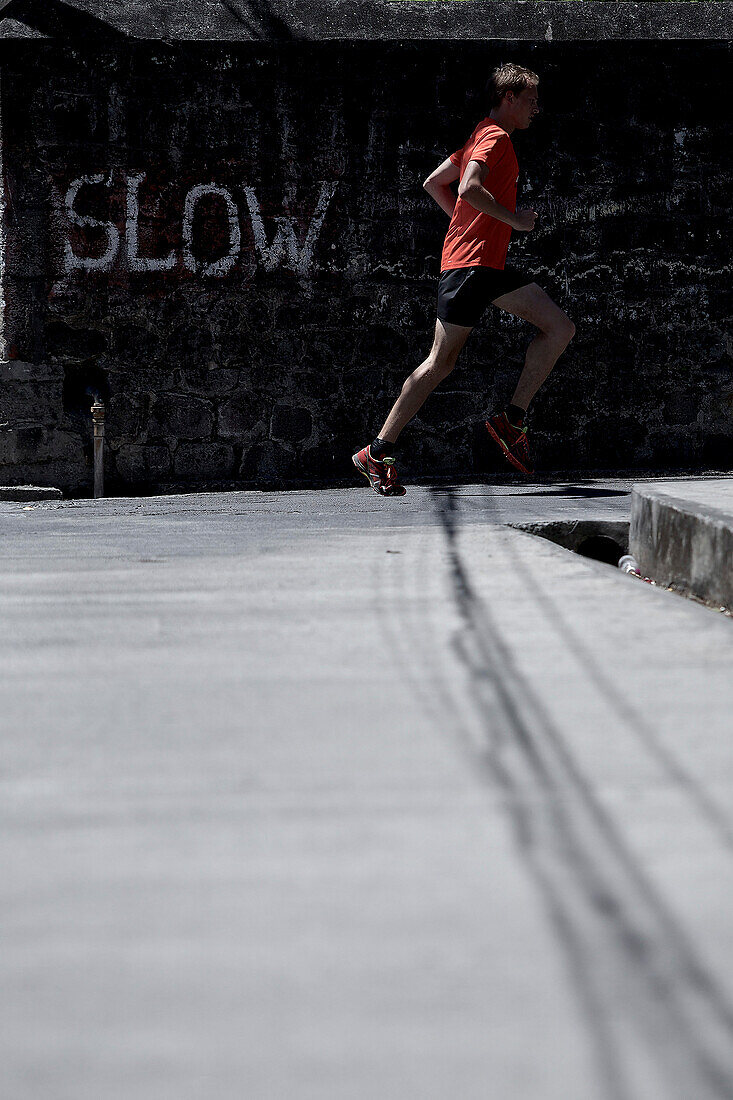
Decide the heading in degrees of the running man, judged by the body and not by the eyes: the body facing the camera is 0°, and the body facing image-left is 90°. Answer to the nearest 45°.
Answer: approximately 270°

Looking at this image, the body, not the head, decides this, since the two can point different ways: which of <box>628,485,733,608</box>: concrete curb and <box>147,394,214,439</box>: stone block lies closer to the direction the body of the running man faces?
the concrete curb

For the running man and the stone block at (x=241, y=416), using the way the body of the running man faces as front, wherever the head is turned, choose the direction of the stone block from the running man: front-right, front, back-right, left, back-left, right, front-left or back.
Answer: back-left

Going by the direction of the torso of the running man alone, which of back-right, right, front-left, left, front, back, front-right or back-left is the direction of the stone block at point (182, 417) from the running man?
back-left

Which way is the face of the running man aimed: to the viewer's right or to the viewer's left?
to the viewer's right

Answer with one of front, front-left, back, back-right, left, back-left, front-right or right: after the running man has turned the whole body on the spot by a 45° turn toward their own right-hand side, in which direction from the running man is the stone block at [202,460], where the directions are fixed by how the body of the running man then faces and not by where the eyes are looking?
back

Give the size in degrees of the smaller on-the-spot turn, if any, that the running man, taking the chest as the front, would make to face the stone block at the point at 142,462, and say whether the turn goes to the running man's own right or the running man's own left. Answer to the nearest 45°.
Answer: approximately 135° to the running man's own left

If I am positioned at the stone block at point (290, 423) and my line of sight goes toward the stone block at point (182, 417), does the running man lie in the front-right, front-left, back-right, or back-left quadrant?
back-left

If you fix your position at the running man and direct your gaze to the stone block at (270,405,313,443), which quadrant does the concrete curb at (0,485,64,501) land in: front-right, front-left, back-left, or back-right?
front-left

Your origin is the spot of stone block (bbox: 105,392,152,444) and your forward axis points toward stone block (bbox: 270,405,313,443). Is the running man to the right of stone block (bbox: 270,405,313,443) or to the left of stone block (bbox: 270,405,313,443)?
right

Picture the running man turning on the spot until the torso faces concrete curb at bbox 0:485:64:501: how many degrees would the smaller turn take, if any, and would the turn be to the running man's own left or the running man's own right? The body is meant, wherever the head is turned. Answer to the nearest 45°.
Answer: approximately 135° to the running man's own left
